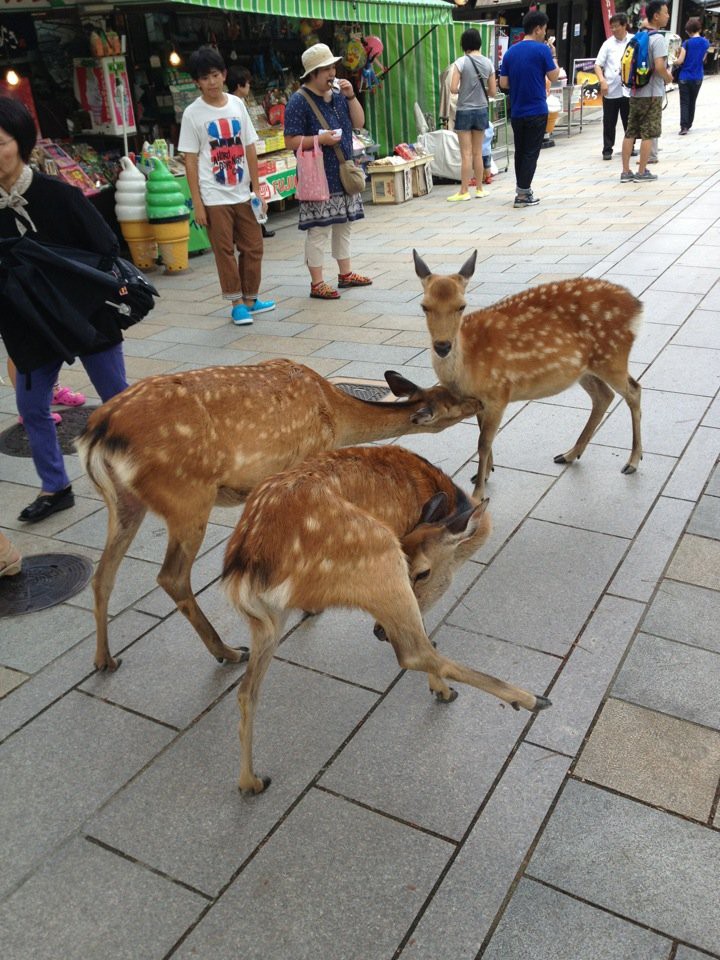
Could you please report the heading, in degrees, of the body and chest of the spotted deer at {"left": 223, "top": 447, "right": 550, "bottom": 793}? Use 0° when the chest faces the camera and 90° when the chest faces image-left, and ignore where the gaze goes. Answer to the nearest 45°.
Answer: approximately 225°

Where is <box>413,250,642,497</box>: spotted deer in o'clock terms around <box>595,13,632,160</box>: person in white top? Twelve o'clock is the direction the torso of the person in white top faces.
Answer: The spotted deer is roughly at 12 o'clock from the person in white top.

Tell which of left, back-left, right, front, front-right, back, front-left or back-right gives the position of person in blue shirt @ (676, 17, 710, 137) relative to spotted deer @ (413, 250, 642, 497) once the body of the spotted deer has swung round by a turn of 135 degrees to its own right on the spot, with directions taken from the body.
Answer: front

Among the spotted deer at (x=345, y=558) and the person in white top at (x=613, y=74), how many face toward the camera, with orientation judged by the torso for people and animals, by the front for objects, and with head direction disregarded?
1

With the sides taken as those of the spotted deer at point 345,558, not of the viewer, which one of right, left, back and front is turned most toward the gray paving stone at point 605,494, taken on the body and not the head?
front

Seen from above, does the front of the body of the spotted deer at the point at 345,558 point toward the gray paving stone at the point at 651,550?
yes

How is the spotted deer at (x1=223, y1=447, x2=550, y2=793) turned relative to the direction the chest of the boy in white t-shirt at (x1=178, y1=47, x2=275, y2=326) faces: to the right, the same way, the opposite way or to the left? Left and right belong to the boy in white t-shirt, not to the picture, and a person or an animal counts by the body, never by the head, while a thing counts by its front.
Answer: to the left

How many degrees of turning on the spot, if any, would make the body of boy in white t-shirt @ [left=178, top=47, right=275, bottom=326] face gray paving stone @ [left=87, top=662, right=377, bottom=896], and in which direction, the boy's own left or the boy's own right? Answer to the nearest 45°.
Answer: approximately 45° to the boy's own right

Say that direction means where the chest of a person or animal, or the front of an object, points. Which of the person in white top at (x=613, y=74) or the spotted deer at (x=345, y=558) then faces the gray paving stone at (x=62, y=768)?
the person in white top

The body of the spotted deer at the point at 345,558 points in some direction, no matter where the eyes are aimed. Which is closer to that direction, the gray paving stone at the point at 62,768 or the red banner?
the red banner

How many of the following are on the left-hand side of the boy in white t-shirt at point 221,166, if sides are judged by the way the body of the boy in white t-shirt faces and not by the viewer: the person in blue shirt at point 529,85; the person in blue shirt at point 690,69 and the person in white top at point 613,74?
3

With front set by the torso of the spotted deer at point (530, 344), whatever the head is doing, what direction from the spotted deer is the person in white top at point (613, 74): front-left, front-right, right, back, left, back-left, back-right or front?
back-right

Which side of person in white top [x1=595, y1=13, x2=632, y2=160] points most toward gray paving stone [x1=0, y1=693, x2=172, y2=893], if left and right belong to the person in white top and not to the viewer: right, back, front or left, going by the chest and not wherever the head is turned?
front

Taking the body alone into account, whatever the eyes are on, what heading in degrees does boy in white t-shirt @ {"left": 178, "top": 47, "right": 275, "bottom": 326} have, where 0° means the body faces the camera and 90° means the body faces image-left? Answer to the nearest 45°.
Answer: approximately 315°
